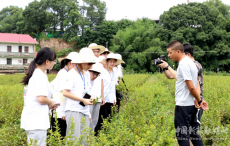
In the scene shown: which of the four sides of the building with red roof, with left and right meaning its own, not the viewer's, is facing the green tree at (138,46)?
left

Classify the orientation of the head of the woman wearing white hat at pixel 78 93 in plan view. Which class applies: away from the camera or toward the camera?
toward the camera

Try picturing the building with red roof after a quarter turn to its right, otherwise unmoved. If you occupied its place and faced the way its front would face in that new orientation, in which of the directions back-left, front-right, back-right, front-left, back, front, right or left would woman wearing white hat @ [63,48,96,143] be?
left

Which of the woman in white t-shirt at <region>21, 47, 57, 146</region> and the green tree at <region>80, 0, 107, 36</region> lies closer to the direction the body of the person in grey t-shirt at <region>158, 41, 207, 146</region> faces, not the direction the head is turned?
the woman in white t-shirt

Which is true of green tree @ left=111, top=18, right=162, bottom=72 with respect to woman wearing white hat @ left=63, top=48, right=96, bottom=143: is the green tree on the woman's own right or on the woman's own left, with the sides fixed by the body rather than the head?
on the woman's own left

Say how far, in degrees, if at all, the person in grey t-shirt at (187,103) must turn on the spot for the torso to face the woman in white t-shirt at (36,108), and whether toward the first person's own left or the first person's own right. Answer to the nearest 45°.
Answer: approximately 45° to the first person's own left

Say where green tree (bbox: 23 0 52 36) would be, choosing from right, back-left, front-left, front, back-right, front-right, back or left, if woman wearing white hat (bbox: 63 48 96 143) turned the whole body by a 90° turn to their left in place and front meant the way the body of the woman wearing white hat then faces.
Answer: front-left

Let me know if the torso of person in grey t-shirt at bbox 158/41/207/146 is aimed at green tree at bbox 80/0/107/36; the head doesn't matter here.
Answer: no

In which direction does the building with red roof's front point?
toward the camera

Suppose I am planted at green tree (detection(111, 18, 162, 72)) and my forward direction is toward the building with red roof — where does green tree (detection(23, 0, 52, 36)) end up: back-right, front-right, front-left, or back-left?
front-right

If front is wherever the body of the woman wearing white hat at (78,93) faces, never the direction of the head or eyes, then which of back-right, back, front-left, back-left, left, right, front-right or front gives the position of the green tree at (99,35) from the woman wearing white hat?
back-left

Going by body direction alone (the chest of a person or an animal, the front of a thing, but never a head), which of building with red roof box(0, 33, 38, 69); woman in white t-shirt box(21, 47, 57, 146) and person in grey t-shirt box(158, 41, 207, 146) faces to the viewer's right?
the woman in white t-shirt

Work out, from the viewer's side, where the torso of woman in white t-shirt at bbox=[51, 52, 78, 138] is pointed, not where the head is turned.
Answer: to the viewer's right

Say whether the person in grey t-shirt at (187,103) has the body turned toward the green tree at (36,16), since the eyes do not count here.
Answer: no

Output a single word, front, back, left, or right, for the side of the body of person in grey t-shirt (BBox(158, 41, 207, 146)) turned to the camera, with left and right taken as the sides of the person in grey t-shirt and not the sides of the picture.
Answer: left
